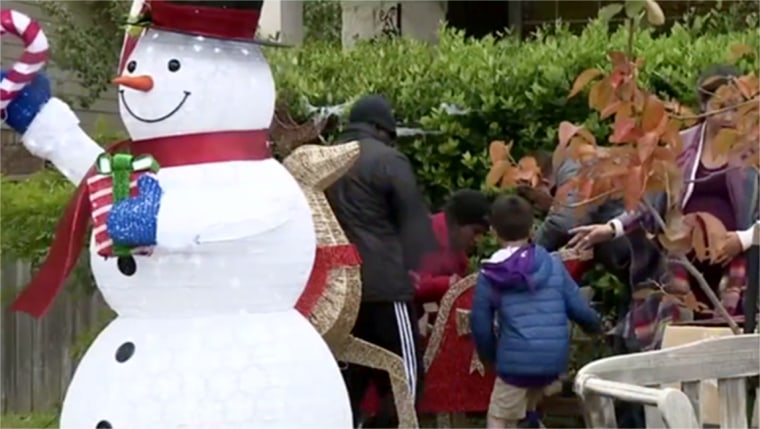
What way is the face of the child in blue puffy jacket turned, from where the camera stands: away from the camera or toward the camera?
away from the camera

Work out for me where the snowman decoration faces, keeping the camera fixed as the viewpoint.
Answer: facing the viewer and to the left of the viewer

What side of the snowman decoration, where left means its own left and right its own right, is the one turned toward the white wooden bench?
left

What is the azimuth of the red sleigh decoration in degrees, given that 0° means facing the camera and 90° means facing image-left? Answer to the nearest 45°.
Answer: approximately 90°

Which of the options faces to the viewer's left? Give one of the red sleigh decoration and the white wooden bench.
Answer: the red sleigh decoration
